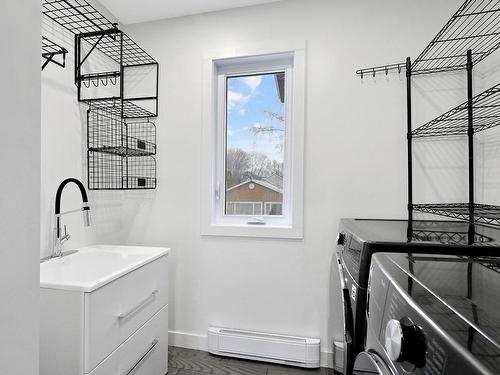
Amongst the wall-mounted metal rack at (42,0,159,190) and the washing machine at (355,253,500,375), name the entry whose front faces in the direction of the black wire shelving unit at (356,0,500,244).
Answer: the wall-mounted metal rack

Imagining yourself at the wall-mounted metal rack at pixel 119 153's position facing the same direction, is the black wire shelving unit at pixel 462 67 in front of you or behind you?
in front

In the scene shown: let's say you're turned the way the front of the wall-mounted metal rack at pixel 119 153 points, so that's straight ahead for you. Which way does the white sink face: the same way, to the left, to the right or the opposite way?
the same way

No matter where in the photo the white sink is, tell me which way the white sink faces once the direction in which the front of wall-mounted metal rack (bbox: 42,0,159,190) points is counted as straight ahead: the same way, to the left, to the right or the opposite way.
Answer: the same way

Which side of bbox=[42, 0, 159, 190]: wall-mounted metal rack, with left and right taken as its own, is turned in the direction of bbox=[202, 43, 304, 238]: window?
front

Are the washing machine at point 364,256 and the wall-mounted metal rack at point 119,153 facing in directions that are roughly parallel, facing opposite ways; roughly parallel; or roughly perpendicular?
roughly parallel, facing opposite ways

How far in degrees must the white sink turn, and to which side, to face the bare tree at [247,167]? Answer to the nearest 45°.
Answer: approximately 45° to its left

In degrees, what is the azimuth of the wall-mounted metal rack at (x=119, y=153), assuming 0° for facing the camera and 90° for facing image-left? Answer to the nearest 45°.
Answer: approximately 315°

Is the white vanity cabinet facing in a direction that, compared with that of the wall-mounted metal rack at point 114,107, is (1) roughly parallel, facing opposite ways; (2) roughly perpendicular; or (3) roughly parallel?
roughly parallel

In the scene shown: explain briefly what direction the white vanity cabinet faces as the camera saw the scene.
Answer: facing the viewer and to the right of the viewer

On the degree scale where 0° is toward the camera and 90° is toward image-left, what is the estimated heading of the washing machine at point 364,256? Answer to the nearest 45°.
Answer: approximately 90°

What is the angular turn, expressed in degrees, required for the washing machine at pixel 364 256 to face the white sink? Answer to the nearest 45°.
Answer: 0° — it already faces it
